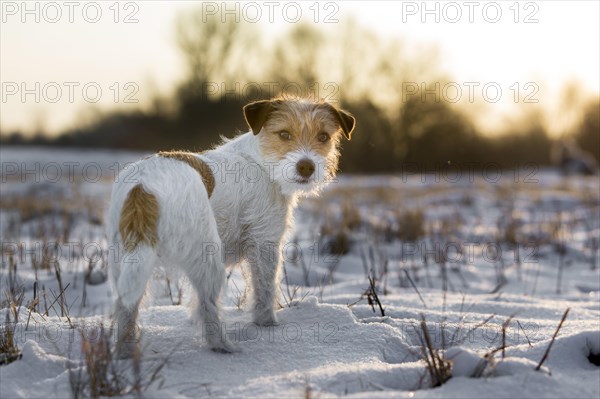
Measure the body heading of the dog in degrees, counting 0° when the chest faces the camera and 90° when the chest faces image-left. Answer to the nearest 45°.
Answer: approximately 225°
